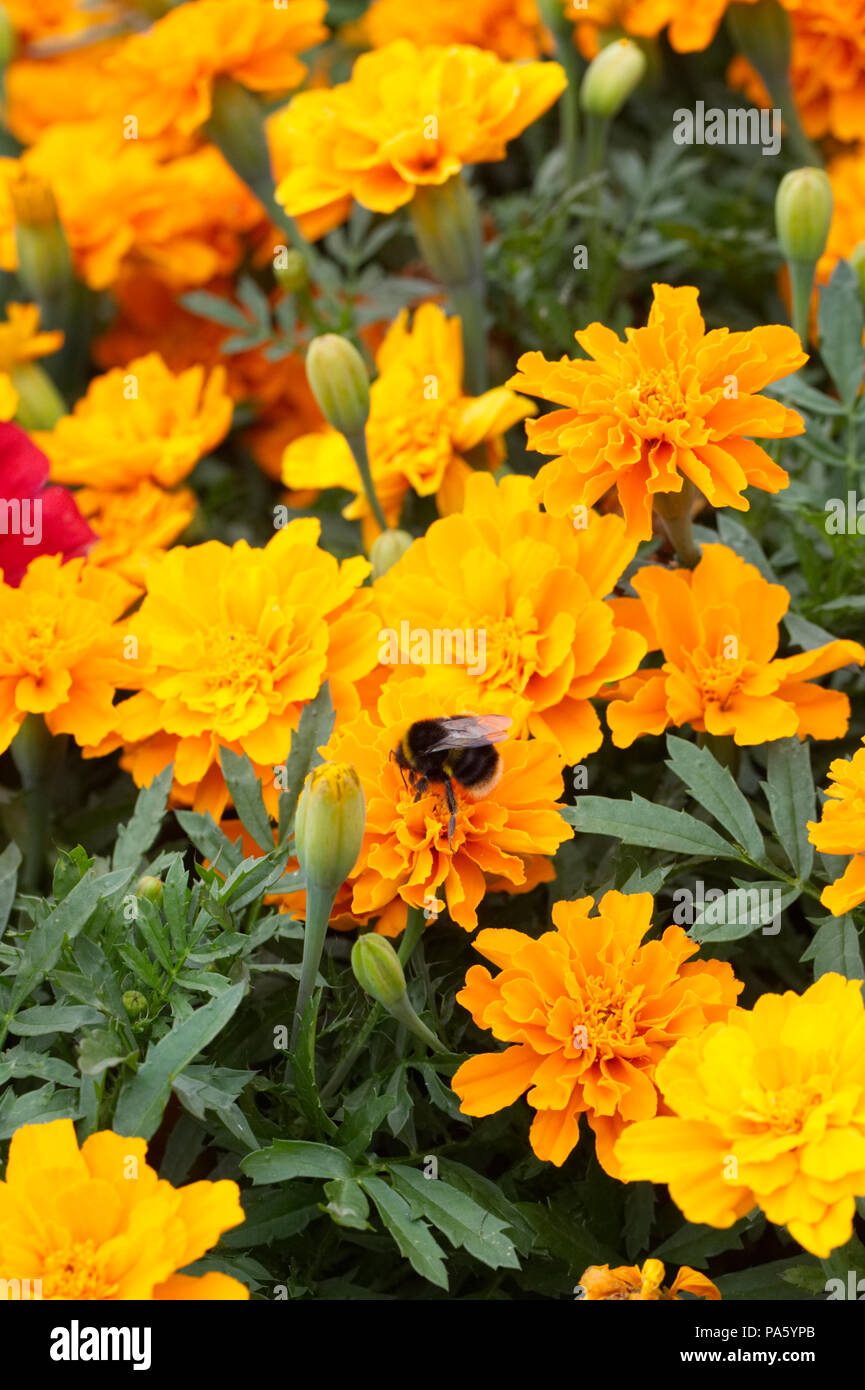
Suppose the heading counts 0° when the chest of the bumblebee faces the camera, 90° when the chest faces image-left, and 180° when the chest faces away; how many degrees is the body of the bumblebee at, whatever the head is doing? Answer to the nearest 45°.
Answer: approximately 90°

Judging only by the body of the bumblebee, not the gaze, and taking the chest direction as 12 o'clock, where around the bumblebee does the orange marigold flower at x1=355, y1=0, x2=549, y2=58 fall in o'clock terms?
The orange marigold flower is roughly at 3 o'clock from the bumblebee.
